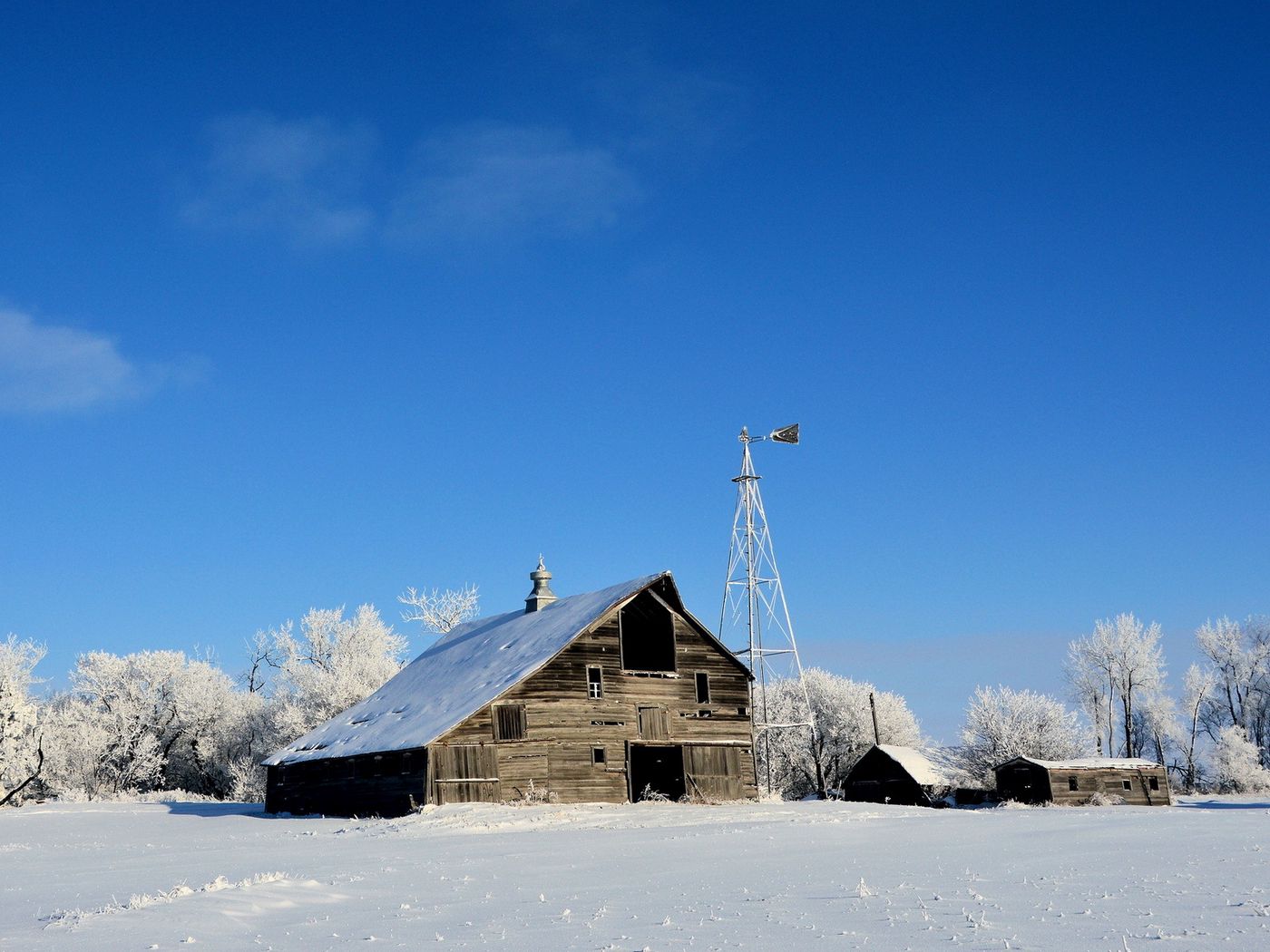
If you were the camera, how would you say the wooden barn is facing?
facing the viewer and to the right of the viewer
